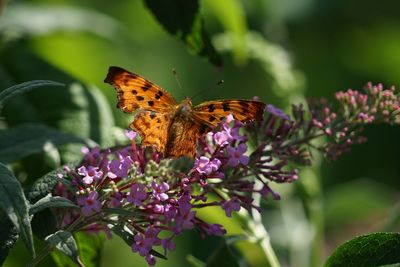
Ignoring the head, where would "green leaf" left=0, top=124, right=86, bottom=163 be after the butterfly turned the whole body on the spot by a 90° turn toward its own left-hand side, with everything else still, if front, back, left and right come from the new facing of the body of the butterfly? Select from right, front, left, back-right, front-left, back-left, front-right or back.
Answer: front-right

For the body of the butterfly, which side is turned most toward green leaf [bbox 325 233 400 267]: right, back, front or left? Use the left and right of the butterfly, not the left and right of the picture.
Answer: right

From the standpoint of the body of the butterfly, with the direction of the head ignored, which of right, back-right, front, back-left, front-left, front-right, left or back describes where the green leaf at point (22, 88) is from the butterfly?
left

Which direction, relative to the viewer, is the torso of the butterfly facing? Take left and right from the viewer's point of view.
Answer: facing away from the viewer
